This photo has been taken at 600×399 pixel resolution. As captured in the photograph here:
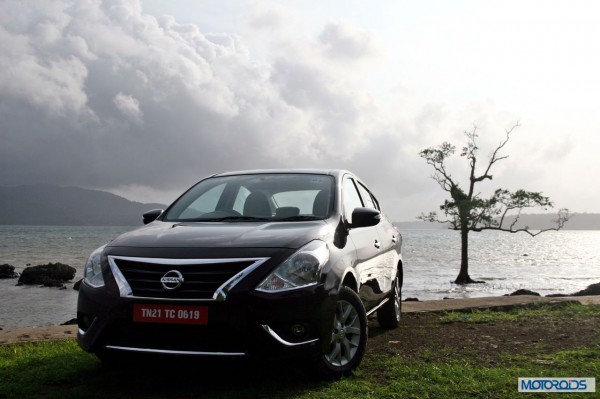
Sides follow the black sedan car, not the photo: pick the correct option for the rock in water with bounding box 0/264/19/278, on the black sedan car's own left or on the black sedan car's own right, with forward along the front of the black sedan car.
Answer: on the black sedan car's own right

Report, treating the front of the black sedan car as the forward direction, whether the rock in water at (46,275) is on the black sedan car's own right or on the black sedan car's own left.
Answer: on the black sedan car's own right

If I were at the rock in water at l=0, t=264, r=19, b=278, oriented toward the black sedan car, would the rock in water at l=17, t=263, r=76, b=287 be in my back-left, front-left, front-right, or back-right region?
front-left

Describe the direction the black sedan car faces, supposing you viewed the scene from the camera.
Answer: facing the viewer and to the left of the viewer

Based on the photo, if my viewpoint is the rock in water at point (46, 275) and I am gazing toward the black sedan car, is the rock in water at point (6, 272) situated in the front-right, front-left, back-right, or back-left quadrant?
back-right
